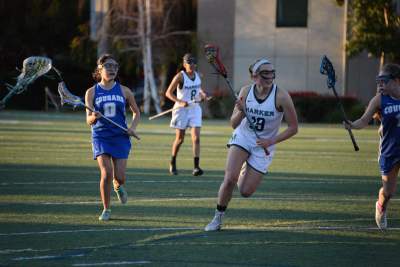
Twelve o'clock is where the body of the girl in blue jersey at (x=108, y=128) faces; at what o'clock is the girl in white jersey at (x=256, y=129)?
The girl in white jersey is roughly at 10 o'clock from the girl in blue jersey.

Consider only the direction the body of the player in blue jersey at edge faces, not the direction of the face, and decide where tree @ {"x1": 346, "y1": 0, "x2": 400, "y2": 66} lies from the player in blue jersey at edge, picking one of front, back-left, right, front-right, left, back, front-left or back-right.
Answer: back-right

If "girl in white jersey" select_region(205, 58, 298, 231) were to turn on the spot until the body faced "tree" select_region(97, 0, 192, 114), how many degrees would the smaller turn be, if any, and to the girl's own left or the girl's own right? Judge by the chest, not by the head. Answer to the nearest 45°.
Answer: approximately 180°

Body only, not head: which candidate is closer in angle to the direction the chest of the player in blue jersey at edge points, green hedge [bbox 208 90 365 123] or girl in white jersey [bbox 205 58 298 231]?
the girl in white jersey

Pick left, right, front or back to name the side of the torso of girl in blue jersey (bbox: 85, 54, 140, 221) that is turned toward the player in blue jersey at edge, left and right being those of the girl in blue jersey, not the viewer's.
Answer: left

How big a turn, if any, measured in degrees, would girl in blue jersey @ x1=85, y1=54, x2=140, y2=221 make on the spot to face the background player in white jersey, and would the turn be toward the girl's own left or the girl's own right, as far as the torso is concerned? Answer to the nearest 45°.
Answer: approximately 180°

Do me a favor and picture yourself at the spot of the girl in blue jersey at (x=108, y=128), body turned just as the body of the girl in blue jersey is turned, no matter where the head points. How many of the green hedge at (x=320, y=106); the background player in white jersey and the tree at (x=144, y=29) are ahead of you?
0

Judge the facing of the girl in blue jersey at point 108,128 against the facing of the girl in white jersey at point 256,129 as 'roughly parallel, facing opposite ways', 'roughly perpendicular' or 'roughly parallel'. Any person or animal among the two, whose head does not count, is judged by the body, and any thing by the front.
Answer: roughly parallel

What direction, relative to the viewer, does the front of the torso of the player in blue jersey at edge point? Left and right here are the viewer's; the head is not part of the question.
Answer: facing the viewer and to the left of the viewer

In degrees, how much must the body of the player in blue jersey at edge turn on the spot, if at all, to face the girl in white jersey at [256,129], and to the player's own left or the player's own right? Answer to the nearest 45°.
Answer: approximately 45° to the player's own right

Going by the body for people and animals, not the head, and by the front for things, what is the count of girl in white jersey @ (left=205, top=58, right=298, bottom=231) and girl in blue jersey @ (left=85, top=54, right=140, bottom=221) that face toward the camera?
2

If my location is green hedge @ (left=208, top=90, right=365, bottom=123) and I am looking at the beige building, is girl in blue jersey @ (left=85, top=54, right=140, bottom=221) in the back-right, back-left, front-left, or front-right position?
back-left

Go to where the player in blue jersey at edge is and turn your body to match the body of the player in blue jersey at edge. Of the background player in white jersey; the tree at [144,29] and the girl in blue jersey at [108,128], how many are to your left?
0

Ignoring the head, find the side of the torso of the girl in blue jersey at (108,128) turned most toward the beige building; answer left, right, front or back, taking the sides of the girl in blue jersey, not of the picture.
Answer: back

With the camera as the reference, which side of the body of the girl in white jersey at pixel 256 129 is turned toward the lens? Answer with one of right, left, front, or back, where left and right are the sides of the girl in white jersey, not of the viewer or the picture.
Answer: front

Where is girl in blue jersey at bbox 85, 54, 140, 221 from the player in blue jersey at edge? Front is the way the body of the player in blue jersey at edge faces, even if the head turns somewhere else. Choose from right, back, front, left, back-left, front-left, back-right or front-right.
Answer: front-right

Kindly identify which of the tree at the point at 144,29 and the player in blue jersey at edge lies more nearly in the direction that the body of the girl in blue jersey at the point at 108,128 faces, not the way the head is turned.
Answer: the player in blue jersey at edge
